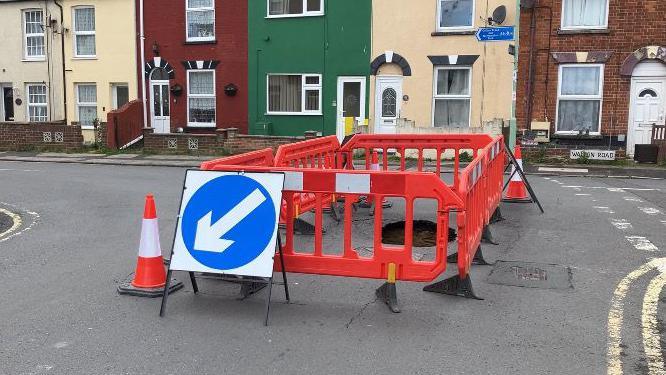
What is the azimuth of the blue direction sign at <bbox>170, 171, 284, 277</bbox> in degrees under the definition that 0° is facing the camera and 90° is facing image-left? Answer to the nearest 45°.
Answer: approximately 0°

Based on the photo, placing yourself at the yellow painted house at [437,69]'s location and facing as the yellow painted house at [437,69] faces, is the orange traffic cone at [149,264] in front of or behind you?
in front

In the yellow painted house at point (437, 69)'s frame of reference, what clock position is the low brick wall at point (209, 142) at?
The low brick wall is roughly at 3 o'clock from the yellow painted house.

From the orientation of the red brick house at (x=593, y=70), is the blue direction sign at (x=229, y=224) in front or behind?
in front

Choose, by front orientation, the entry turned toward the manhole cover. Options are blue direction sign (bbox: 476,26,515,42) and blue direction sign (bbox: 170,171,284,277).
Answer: blue direction sign (bbox: 476,26,515,42)

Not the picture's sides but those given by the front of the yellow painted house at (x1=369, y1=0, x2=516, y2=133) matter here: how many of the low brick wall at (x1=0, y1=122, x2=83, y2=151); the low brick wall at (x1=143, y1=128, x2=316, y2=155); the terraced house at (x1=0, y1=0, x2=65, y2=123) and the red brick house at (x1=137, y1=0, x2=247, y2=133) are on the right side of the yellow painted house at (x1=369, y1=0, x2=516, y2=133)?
4

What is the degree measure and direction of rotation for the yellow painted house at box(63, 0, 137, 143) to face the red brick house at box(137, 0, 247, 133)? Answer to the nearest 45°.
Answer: approximately 45° to its left

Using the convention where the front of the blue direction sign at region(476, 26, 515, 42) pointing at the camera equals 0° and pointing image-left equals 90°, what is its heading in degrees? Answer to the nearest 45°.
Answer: approximately 0°

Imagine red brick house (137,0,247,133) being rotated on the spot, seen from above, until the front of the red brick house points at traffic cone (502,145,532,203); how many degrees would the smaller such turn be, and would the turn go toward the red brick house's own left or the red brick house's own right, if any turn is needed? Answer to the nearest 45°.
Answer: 0° — it already faces it

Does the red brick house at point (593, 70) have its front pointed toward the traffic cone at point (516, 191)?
yes
